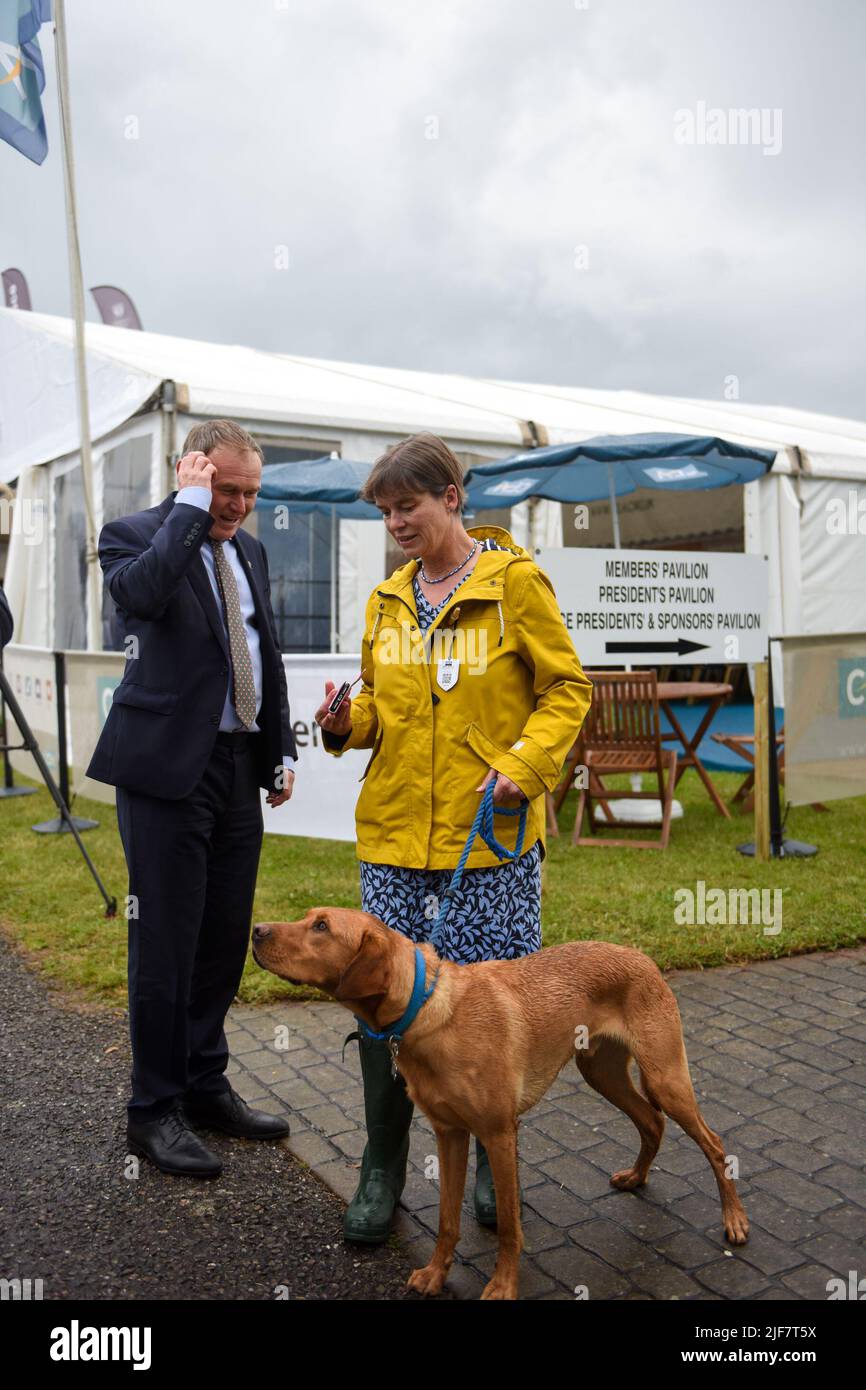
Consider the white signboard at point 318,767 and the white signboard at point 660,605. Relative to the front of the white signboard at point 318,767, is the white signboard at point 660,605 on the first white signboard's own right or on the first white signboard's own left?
on the first white signboard's own left

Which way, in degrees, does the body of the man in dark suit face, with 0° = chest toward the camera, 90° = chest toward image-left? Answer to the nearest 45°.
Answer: approximately 315°

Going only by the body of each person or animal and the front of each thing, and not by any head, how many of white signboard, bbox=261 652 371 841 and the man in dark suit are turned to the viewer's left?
0

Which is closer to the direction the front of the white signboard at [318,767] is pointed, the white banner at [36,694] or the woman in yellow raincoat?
the woman in yellow raincoat

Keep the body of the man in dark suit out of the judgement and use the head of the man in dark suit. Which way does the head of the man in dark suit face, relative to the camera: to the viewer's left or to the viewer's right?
to the viewer's right

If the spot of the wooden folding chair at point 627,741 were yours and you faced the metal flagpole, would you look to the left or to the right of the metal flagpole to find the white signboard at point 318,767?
left

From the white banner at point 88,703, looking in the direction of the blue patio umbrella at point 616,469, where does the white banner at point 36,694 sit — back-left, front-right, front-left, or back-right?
back-left

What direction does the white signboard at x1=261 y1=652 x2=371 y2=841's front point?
toward the camera

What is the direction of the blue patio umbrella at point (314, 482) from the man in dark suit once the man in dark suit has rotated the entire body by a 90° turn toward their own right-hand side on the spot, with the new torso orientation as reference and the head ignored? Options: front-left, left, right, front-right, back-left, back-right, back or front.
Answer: back-right

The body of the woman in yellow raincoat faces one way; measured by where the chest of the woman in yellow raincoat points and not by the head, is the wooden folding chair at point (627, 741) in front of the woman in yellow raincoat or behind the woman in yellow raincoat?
behind

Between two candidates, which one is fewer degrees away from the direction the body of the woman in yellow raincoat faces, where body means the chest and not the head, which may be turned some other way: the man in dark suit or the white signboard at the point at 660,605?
the man in dark suit
